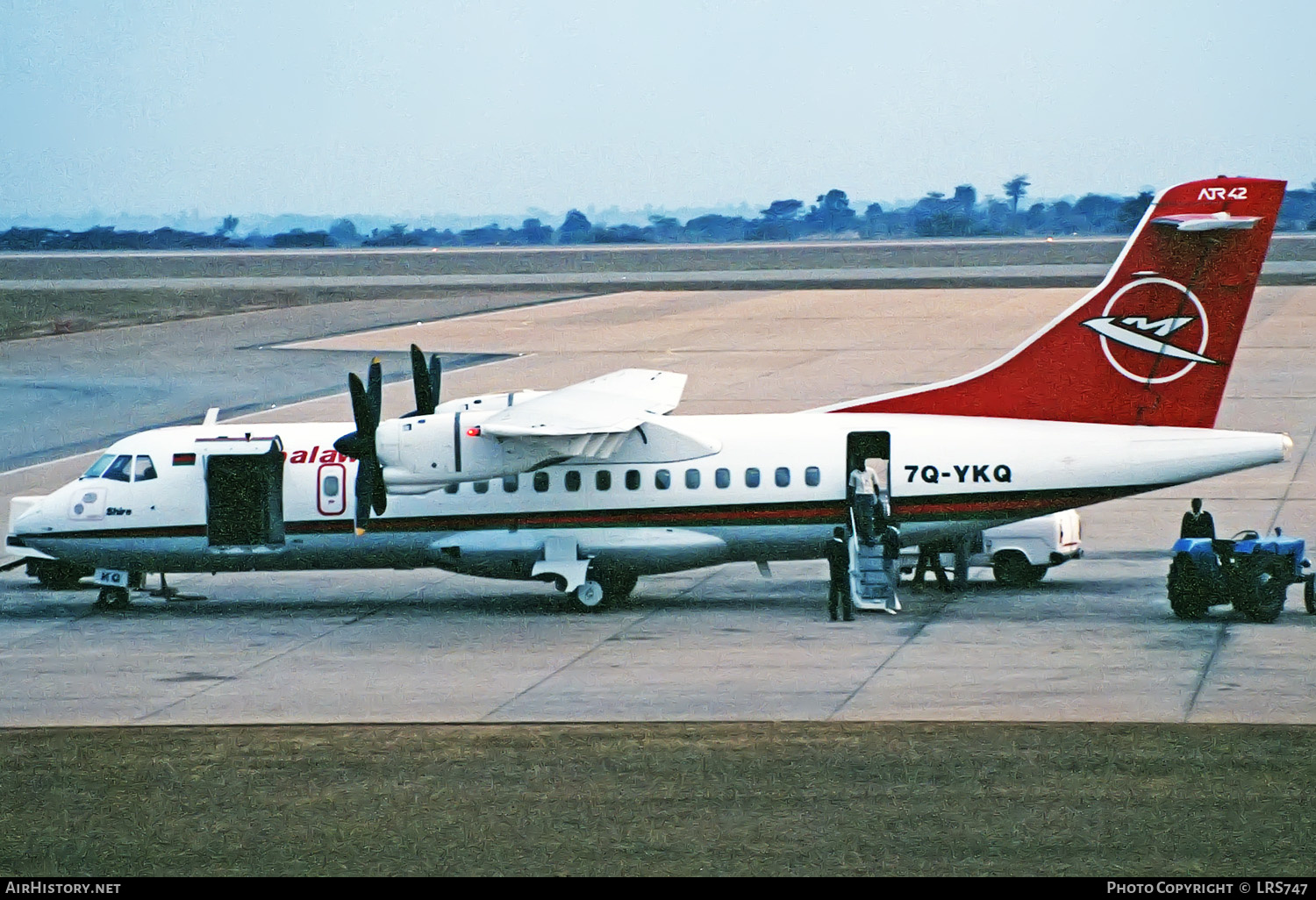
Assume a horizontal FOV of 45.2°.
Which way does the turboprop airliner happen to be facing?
to the viewer's left

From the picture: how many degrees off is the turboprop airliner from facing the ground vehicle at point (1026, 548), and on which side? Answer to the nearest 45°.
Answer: approximately 180°

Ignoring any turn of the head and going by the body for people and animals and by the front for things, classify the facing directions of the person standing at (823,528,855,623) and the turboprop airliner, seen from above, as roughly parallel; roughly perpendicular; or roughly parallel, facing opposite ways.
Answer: roughly perpendicular

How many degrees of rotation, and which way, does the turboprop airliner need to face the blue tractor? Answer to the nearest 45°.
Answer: approximately 180°

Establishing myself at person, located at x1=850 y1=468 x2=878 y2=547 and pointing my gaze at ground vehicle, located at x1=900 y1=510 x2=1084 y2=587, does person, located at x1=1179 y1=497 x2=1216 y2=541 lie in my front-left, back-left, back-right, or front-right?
front-right
